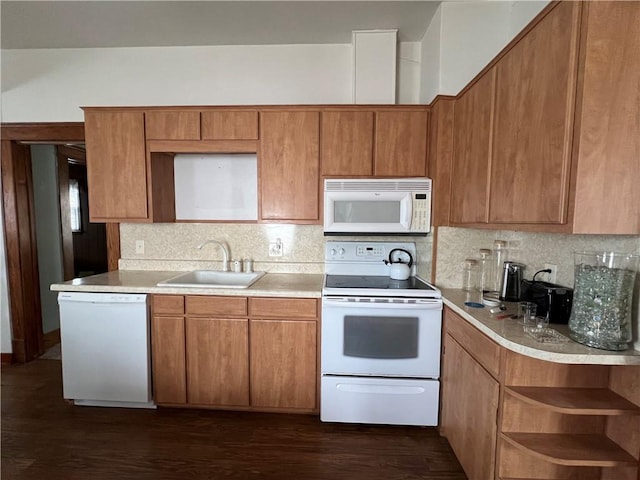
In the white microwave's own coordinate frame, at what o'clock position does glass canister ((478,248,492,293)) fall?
The glass canister is roughly at 9 o'clock from the white microwave.

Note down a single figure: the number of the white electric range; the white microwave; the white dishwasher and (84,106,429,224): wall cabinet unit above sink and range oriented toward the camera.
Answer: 4

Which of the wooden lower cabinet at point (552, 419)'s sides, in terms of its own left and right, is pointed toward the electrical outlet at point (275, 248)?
front

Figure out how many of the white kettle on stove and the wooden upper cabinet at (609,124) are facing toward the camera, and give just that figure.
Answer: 0

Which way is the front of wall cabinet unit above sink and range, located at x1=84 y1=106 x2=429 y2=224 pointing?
toward the camera

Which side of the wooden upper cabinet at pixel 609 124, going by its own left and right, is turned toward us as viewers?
left

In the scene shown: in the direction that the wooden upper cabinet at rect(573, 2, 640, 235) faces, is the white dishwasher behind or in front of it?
in front

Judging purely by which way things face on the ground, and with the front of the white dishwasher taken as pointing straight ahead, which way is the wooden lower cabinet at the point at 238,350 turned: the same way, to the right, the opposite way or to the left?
the same way

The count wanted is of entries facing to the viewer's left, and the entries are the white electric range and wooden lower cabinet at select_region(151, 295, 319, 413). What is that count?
0

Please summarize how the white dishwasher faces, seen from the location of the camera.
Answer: facing the viewer

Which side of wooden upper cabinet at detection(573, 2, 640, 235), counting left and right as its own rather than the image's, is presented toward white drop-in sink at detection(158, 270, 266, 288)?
front

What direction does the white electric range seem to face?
toward the camera
